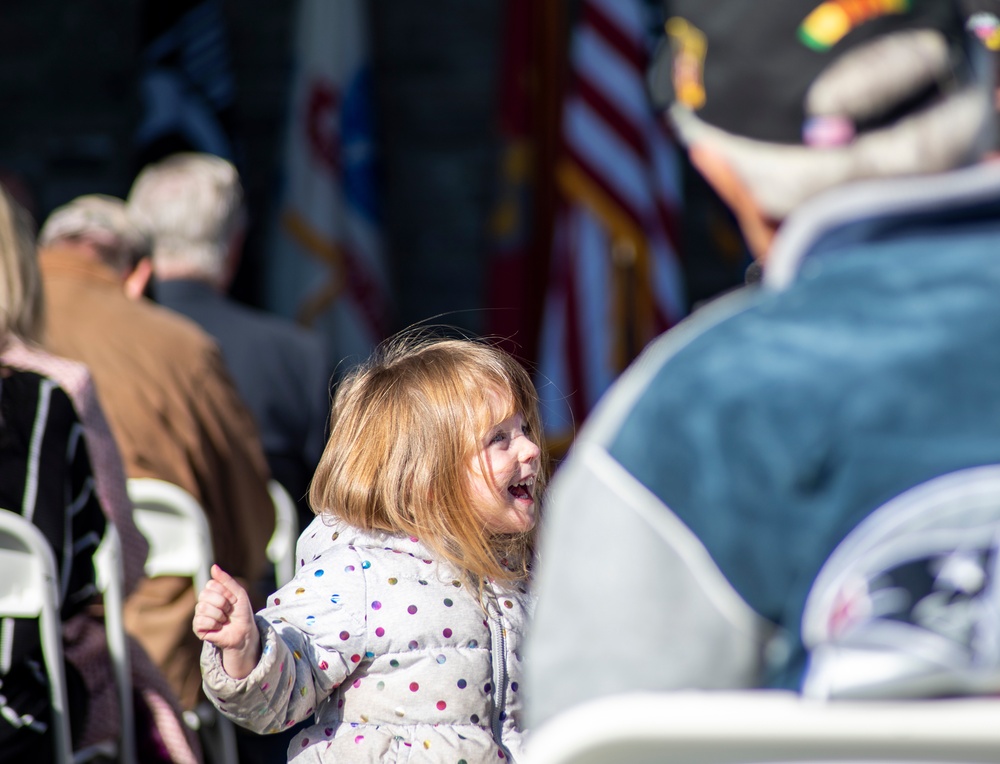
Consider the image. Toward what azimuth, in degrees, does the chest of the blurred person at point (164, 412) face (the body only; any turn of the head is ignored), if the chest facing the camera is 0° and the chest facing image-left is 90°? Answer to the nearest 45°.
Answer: approximately 180°

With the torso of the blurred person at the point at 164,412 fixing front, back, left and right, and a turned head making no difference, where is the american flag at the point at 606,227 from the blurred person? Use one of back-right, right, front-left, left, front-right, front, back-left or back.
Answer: front-right

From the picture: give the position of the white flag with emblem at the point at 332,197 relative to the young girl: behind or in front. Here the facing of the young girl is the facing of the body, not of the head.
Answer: behind

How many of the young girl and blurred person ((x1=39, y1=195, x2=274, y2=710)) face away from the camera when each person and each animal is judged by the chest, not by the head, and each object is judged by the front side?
1

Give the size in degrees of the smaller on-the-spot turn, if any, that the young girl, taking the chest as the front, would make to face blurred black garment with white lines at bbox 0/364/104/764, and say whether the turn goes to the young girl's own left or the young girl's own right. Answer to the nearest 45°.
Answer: approximately 180°

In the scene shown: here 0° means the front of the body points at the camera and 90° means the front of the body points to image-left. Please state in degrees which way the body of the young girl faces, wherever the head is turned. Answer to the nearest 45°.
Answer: approximately 315°

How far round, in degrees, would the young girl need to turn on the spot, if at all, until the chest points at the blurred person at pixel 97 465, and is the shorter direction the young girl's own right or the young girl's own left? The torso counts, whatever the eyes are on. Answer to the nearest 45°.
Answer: approximately 180°

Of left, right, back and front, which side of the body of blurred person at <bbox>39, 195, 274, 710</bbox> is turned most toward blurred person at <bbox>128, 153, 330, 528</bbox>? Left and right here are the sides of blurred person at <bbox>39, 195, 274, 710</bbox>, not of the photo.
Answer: front

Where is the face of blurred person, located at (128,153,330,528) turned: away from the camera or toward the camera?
away from the camera

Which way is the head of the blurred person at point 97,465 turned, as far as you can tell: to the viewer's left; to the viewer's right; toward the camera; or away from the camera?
away from the camera

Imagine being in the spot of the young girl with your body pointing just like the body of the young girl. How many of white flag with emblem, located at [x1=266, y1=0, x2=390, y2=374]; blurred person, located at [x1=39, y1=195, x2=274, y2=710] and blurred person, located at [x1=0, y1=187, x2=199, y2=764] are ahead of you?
0

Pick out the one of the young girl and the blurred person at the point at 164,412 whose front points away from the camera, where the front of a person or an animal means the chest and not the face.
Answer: the blurred person
